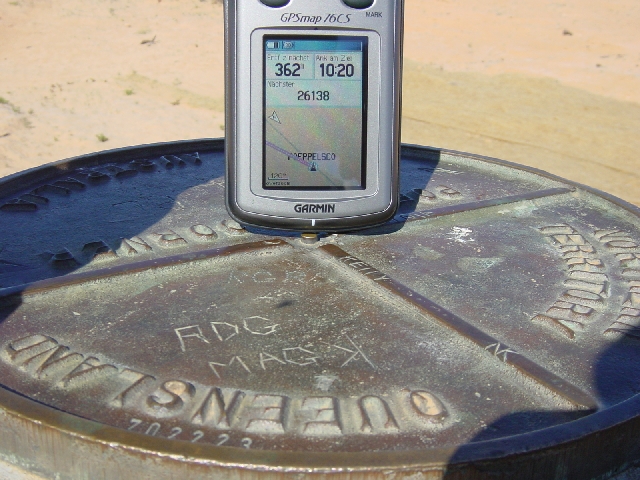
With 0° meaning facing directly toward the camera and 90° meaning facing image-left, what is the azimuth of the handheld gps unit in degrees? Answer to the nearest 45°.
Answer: approximately 0°
